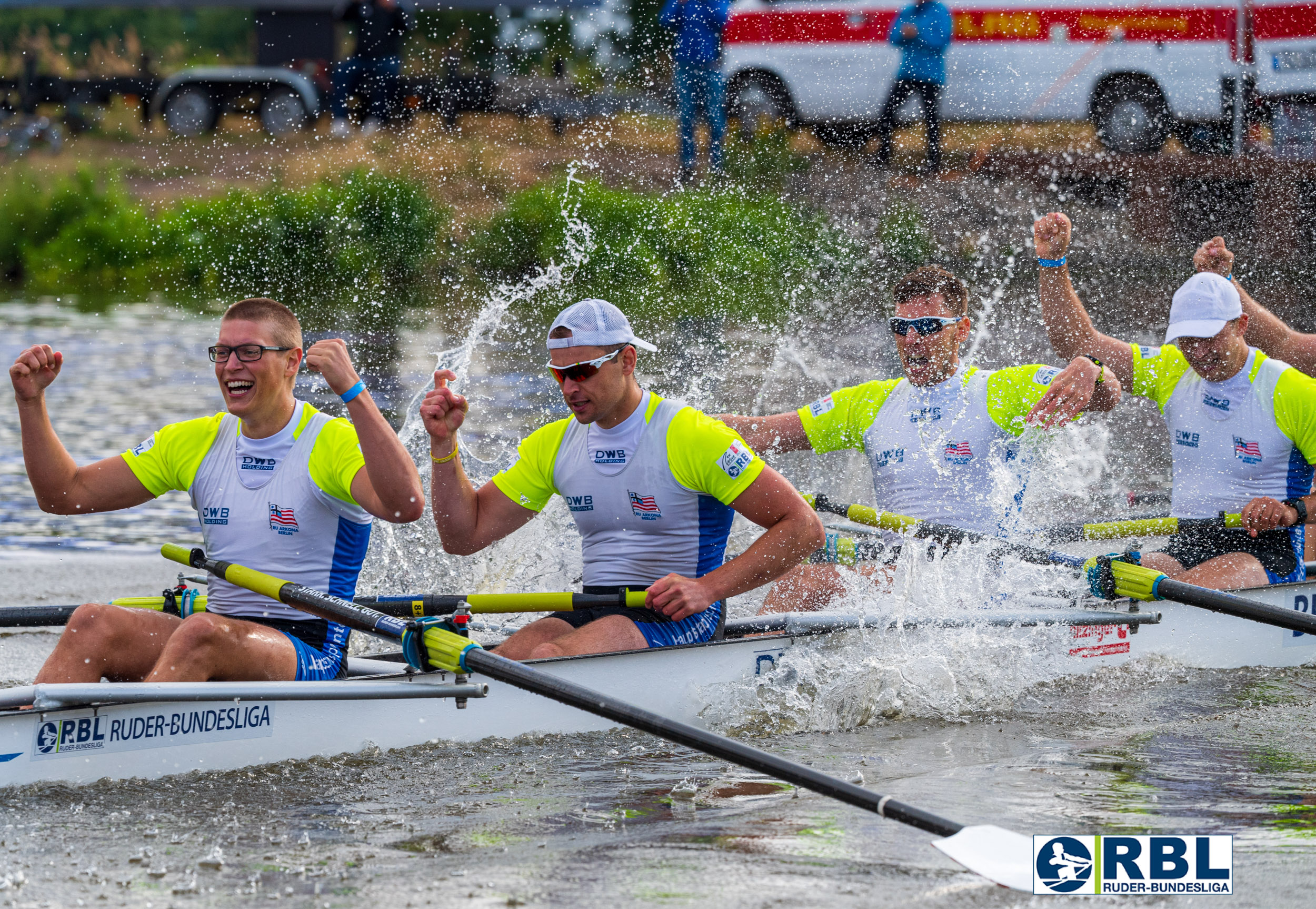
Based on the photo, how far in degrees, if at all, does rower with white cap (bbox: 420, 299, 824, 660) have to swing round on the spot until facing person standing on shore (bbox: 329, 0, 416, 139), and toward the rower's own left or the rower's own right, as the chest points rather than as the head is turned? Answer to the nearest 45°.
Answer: approximately 135° to the rower's own right

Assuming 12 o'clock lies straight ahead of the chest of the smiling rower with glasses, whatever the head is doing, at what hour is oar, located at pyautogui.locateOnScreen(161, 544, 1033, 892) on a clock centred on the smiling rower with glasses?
The oar is roughly at 9 o'clock from the smiling rower with glasses.

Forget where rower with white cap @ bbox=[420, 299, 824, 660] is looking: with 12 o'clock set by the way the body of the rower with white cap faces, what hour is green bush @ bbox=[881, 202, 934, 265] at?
The green bush is roughly at 5 o'clock from the rower with white cap.

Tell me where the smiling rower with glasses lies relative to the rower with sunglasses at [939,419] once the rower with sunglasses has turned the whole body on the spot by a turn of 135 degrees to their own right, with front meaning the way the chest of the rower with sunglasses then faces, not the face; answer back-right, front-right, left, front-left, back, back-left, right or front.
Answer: back-left

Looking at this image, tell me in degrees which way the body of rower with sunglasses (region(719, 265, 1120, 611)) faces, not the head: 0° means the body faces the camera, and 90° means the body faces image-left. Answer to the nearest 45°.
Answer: approximately 45°

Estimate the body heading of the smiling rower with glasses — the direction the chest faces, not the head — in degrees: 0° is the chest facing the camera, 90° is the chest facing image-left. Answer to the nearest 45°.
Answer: approximately 45°

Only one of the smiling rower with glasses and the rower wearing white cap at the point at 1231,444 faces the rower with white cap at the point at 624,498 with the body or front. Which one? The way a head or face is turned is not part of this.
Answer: the rower wearing white cap

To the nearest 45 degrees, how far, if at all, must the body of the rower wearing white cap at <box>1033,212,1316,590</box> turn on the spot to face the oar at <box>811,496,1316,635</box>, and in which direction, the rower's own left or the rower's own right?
0° — they already face it

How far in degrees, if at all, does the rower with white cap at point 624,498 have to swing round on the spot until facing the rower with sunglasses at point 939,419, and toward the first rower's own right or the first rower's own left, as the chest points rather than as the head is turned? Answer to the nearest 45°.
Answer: approximately 180°

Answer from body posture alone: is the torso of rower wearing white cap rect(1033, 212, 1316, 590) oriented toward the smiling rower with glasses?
yes
